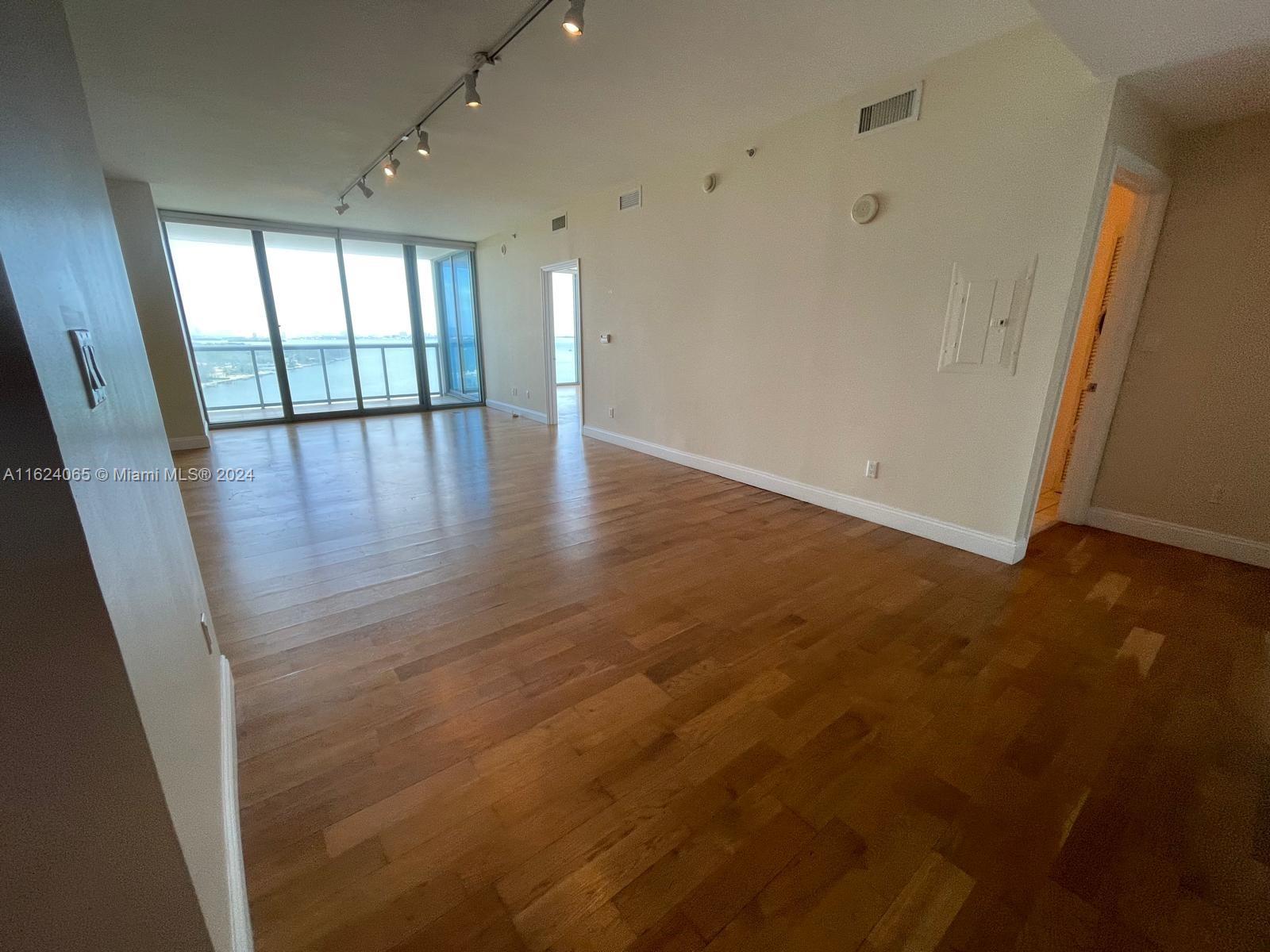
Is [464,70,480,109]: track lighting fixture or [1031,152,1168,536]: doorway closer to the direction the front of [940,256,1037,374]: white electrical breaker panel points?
the track lighting fixture

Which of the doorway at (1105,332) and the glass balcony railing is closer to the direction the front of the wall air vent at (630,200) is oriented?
the glass balcony railing

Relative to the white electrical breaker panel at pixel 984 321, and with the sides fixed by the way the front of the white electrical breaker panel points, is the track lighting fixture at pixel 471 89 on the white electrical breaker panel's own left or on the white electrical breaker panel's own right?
on the white electrical breaker panel's own right

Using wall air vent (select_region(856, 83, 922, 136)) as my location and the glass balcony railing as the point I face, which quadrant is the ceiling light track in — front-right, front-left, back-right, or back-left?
front-left

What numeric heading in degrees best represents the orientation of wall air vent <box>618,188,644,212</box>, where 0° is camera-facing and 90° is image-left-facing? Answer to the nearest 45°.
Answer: approximately 45°

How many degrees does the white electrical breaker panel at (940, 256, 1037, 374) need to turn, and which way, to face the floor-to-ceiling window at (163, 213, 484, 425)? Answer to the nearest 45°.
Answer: approximately 90° to its right

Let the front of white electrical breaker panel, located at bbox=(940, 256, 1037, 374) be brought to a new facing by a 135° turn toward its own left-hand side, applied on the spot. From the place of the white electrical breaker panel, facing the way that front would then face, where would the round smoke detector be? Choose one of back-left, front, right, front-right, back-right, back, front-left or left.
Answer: back-left

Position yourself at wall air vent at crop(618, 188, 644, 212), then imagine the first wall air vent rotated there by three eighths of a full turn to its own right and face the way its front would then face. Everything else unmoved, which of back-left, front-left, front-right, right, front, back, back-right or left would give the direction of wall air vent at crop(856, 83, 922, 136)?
back-right

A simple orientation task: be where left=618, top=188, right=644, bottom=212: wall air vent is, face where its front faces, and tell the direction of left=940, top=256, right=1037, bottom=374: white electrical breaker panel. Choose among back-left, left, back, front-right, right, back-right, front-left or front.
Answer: left

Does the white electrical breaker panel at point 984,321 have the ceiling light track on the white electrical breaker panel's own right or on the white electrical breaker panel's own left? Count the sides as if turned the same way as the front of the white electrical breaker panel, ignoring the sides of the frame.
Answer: on the white electrical breaker panel's own right

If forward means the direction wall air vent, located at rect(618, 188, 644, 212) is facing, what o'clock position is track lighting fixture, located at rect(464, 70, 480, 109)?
The track lighting fixture is roughly at 11 o'clock from the wall air vent.

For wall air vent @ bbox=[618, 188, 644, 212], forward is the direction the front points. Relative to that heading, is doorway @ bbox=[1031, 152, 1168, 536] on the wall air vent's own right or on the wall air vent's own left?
on the wall air vent's own left

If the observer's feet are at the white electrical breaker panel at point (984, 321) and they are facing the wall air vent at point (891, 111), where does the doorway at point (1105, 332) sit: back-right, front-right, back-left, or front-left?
back-right

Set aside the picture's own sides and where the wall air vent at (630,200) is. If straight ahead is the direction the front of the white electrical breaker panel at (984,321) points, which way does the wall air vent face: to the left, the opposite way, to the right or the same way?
the same way

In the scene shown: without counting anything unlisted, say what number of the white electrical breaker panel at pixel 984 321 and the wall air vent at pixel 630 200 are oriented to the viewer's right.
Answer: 0

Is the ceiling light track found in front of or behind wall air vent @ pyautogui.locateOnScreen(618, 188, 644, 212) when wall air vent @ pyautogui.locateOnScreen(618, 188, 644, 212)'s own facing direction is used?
in front

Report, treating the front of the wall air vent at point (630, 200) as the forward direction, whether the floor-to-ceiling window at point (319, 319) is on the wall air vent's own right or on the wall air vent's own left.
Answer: on the wall air vent's own right

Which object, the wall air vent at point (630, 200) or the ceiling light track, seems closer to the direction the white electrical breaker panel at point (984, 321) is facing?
the ceiling light track
